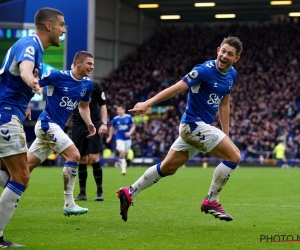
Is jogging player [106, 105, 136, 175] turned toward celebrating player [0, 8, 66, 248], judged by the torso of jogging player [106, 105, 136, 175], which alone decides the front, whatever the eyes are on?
yes

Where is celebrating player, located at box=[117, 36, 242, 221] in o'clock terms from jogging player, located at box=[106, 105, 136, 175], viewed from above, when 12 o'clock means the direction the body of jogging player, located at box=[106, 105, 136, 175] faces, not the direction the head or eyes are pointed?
celebrating player, located at box=[117, 36, 242, 221] is roughly at 12 o'clock from jogging player, located at box=[106, 105, 136, 175].

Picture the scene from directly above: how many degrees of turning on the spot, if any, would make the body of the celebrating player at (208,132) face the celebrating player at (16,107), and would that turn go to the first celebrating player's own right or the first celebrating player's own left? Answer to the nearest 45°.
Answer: approximately 90° to the first celebrating player's own right

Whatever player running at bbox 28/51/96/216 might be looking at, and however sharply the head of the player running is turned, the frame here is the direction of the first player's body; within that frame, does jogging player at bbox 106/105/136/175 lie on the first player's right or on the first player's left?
on the first player's left

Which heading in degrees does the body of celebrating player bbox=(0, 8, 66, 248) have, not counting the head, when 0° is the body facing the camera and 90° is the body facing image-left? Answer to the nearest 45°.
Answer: approximately 270°

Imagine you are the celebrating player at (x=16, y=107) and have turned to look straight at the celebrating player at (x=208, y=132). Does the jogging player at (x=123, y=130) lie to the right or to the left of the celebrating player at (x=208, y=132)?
left

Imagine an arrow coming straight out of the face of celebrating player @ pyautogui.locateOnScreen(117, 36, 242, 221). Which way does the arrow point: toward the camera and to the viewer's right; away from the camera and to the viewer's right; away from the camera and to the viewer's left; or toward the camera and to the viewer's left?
toward the camera and to the viewer's left

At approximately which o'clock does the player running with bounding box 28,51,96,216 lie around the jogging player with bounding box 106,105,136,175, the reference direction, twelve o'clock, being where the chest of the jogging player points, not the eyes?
The player running is roughly at 12 o'clock from the jogging player.

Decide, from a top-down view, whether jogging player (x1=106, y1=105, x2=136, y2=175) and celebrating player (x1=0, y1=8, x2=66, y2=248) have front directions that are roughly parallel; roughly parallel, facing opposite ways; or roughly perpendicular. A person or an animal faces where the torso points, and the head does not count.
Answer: roughly perpendicular

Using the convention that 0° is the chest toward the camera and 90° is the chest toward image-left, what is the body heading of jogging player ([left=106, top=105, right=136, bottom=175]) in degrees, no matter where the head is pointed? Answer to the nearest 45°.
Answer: approximately 0°
